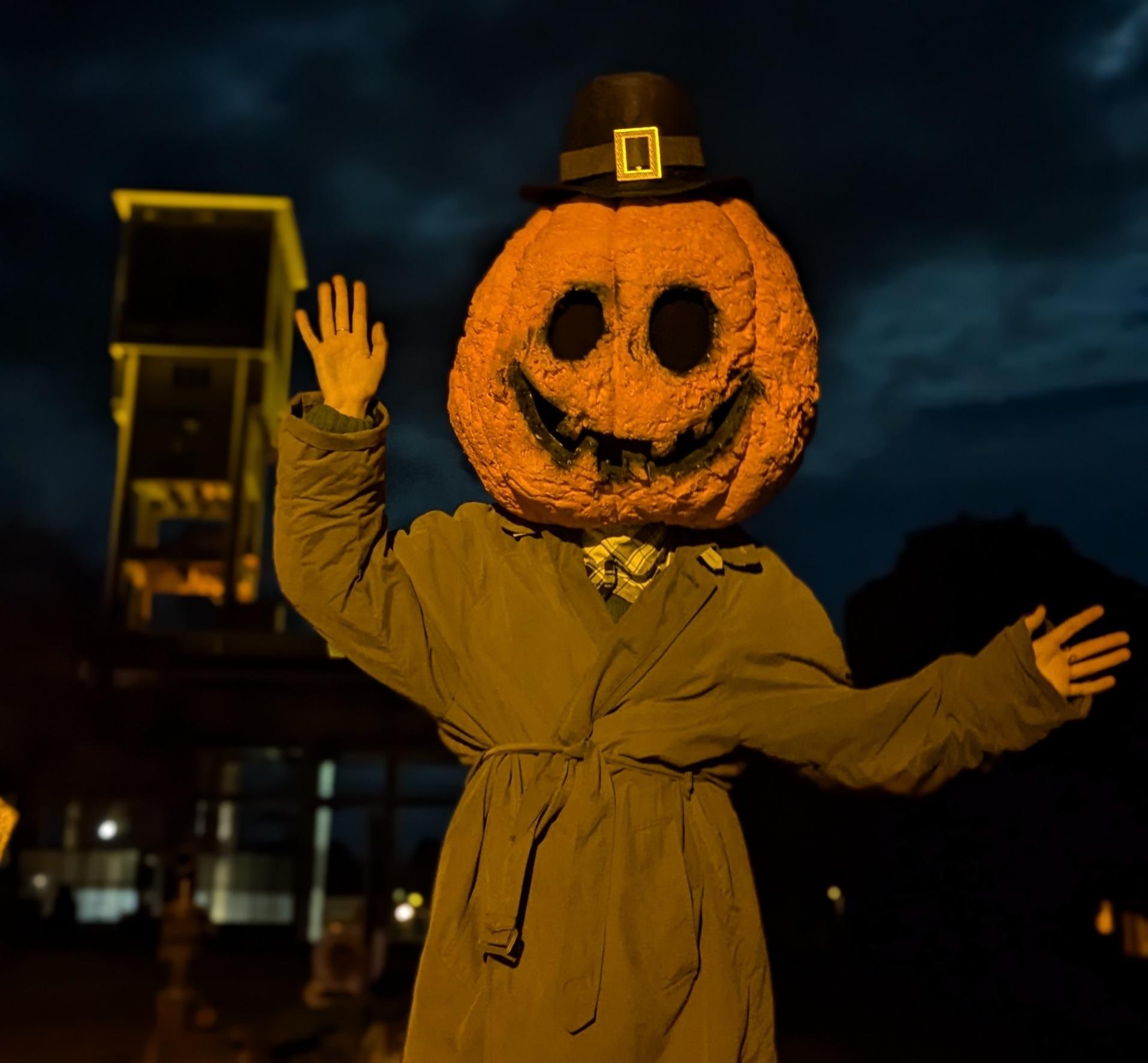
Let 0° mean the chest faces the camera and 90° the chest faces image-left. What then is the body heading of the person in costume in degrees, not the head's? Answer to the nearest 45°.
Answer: approximately 0°

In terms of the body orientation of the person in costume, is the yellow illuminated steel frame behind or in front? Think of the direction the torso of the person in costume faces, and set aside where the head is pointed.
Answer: behind
